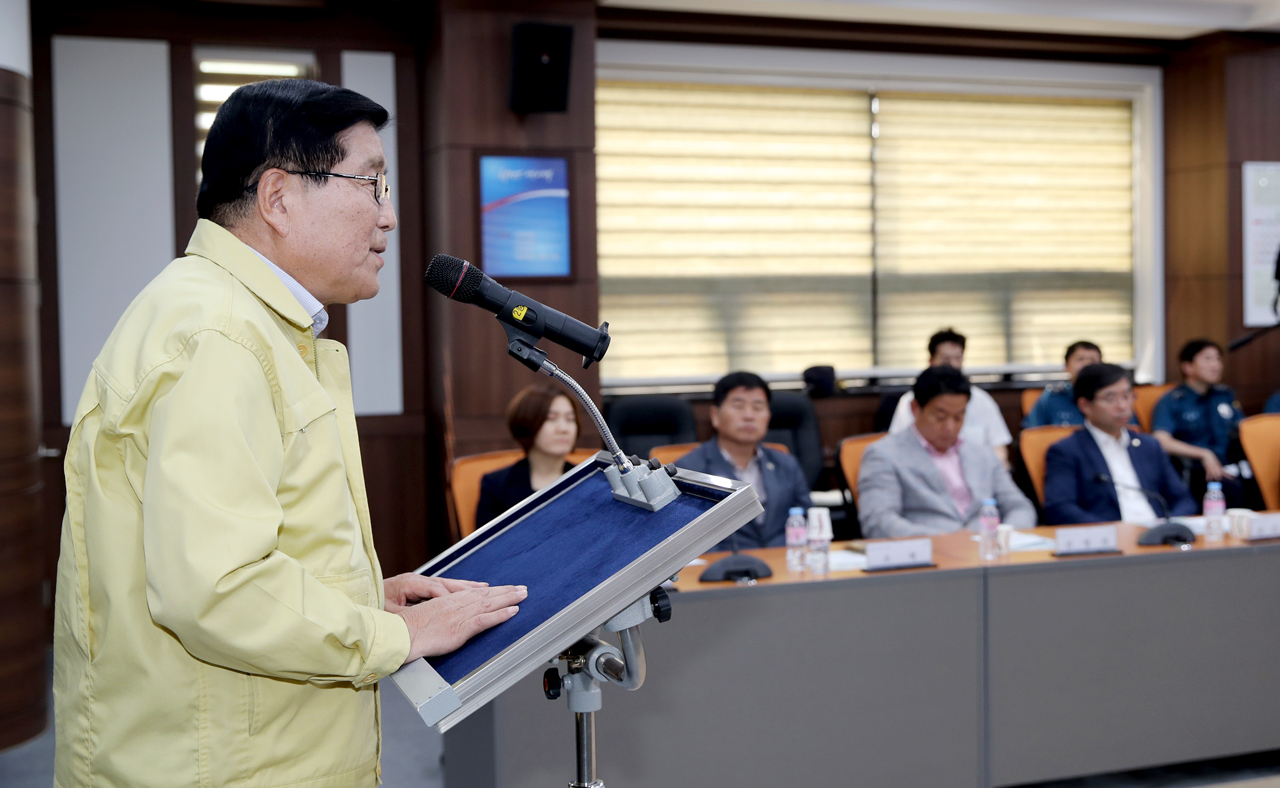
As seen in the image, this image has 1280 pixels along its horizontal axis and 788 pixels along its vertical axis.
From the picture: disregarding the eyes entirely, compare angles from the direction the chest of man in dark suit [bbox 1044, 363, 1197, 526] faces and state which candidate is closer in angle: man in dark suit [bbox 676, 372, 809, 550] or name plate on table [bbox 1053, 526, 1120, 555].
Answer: the name plate on table

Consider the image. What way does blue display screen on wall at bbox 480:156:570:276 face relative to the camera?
toward the camera

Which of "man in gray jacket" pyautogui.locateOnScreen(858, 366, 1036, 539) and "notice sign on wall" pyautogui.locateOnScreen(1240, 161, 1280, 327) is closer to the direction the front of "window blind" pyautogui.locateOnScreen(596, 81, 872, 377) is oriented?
the man in gray jacket

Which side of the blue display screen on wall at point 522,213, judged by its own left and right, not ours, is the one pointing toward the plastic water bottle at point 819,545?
front

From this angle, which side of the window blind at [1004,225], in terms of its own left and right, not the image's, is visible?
front

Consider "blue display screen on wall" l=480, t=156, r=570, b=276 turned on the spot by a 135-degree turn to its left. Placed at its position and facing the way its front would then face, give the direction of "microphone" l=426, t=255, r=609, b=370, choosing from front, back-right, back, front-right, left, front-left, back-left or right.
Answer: back-right

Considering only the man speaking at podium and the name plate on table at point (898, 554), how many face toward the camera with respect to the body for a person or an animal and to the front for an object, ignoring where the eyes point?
1

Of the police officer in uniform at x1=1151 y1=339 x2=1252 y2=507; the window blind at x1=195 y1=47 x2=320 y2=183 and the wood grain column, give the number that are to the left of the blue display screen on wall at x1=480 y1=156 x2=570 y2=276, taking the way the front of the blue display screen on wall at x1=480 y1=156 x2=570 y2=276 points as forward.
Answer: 1

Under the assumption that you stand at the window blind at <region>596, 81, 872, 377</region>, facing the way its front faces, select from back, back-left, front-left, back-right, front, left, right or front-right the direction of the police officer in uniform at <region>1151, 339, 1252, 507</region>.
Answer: left

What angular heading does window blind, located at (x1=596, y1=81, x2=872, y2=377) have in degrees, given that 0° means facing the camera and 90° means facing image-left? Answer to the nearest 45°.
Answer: approximately 0°

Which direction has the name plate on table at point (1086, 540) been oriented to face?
toward the camera

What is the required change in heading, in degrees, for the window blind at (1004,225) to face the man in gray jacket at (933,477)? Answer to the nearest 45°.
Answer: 0° — it already faces them

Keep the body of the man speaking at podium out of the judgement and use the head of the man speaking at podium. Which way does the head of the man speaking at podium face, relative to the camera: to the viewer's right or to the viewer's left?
to the viewer's right
